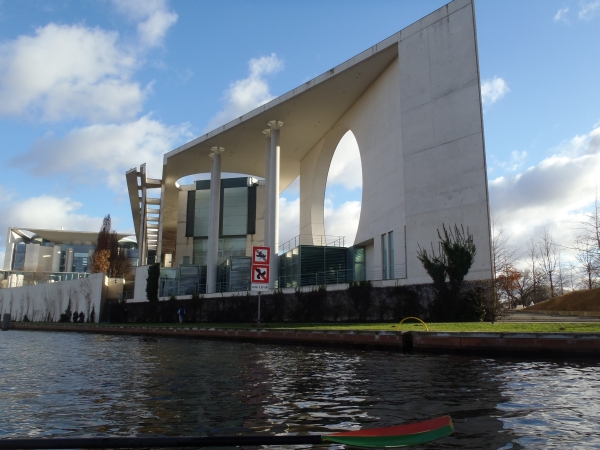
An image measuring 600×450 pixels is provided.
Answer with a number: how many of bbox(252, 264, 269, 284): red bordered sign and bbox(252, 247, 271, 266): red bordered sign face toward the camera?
2

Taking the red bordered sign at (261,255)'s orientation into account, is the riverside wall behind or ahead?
ahead

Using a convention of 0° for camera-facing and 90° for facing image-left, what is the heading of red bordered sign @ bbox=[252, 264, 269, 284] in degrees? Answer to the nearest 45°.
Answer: approximately 0°
